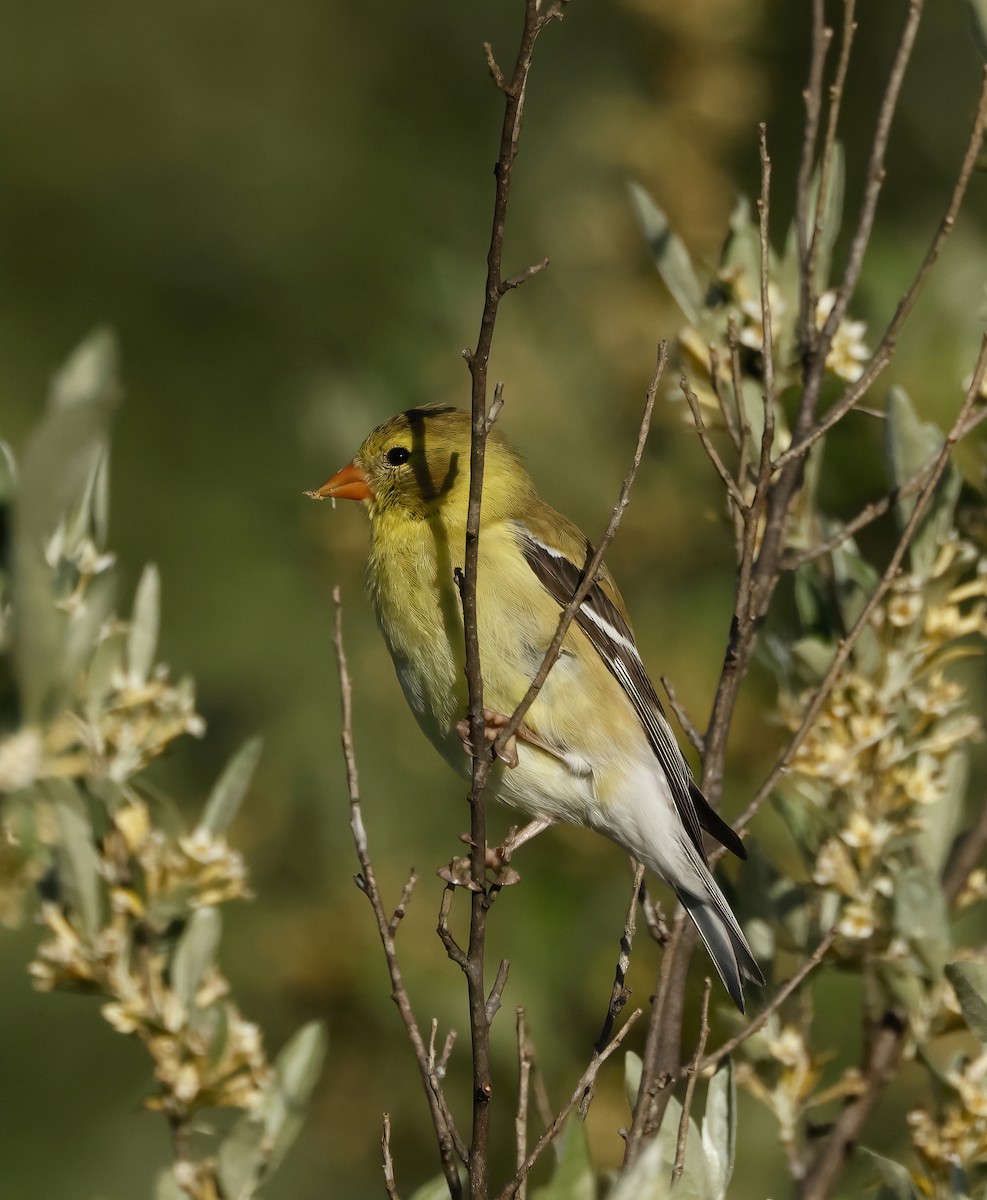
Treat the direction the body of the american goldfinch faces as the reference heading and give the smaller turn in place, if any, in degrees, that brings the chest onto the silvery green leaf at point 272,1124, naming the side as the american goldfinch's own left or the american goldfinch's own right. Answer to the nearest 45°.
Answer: approximately 45° to the american goldfinch's own left

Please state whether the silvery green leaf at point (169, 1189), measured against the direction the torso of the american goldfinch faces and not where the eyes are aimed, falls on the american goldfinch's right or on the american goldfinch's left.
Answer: on the american goldfinch's left

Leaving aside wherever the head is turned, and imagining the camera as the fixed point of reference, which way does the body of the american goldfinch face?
to the viewer's left

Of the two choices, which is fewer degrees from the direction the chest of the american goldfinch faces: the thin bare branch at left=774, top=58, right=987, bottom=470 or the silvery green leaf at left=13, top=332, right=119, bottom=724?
the silvery green leaf

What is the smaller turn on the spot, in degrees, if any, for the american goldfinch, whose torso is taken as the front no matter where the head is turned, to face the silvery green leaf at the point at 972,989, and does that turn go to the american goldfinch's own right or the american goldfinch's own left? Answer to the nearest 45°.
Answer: approximately 135° to the american goldfinch's own left

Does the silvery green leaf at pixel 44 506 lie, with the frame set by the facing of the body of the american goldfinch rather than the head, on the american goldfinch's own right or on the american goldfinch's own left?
on the american goldfinch's own left

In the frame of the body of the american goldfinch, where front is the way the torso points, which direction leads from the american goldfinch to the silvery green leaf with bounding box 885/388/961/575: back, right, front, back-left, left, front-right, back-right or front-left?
back-left

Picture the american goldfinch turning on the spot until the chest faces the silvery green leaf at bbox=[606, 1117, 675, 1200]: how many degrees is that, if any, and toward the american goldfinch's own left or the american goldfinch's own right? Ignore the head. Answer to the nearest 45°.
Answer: approximately 90° to the american goldfinch's own left
